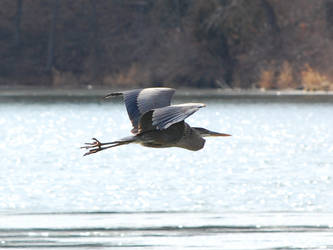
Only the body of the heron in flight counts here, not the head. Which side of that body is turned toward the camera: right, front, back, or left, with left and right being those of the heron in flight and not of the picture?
right
